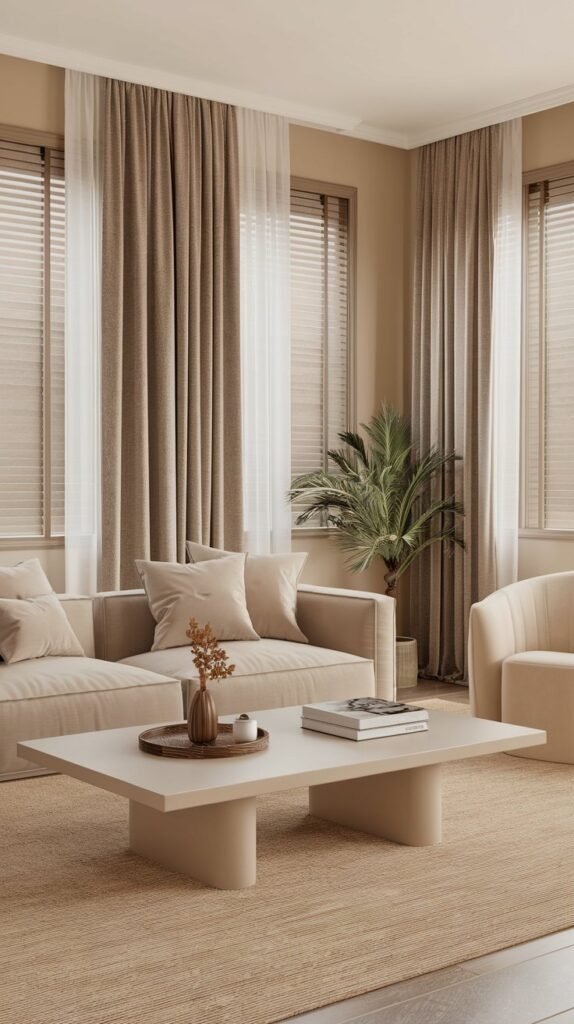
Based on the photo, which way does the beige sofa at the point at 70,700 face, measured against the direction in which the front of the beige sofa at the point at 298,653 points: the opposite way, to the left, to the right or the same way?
the same way

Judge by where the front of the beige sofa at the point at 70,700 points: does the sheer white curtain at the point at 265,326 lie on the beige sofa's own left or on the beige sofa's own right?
on the beige sofa's own left

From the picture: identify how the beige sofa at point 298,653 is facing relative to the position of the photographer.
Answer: facing the viewer and to the right of the viewer

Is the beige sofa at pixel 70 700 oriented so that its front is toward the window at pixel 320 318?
no

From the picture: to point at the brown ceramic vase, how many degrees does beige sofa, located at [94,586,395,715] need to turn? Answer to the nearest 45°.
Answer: approximately 45° to its right

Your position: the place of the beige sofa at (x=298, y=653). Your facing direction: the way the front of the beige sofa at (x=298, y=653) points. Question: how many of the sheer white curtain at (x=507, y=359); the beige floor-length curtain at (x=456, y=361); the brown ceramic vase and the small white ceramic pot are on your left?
2

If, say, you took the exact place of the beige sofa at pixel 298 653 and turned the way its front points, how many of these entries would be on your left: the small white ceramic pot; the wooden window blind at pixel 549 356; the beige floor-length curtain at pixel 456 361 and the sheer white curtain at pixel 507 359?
3

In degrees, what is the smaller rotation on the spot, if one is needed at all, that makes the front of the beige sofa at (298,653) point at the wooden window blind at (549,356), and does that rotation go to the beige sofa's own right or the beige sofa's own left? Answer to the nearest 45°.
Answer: approximately 90° to the beige sofa's own left

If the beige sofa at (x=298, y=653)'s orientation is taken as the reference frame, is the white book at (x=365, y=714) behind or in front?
in front

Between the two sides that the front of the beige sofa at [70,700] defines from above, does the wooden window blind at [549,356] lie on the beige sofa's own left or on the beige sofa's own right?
on the beige sofa's own left

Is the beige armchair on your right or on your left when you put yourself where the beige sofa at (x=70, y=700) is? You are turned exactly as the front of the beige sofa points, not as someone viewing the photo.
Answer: on your left
